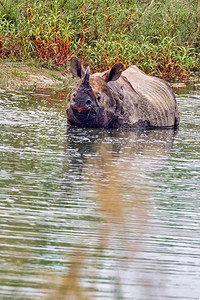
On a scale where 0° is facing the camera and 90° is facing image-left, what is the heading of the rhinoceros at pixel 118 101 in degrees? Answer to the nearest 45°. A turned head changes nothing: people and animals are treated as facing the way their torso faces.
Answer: approximately 45°
